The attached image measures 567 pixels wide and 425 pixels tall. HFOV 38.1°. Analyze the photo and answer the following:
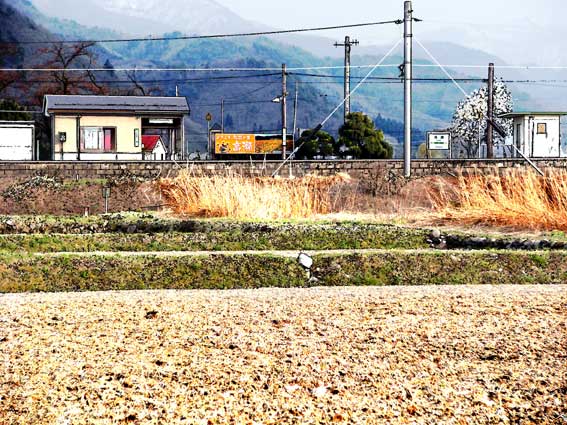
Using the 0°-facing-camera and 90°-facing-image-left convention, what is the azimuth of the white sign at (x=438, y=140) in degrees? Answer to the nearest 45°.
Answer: approximately 0°

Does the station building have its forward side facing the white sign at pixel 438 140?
no

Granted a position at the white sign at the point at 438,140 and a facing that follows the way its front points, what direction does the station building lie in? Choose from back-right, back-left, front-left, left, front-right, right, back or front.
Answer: right

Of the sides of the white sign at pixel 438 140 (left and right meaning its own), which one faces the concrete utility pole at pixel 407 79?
front

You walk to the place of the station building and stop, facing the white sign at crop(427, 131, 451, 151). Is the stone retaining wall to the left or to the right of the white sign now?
right

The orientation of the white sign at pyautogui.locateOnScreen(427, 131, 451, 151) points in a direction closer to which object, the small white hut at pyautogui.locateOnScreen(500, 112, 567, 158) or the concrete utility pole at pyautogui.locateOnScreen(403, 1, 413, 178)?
the concrete utility pole

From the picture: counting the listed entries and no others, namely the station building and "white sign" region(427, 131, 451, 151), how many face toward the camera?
2

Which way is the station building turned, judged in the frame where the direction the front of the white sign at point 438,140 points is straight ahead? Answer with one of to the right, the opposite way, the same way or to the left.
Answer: the same way

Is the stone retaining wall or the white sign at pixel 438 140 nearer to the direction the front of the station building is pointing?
the stone retaining wall

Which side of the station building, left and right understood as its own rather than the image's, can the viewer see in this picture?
front

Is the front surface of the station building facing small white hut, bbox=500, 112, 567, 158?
no
